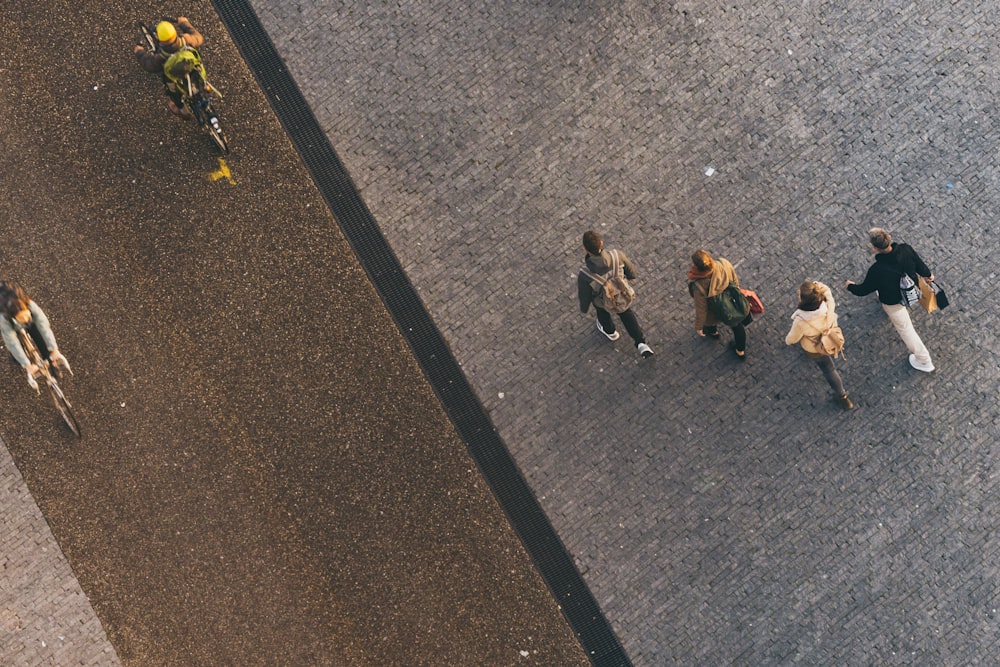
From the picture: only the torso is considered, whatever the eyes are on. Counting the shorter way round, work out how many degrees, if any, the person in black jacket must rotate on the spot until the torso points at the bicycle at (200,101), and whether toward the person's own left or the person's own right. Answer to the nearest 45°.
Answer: approximately 45° to the person's own left

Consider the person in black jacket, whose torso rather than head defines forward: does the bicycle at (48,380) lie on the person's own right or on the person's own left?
on the person's own left

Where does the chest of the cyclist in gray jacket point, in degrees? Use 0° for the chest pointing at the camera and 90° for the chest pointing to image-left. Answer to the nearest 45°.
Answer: approximately 315°

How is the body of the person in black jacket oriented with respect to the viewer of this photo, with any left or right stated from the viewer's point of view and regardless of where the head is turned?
facing away from the viewer and to the left of the viewer
